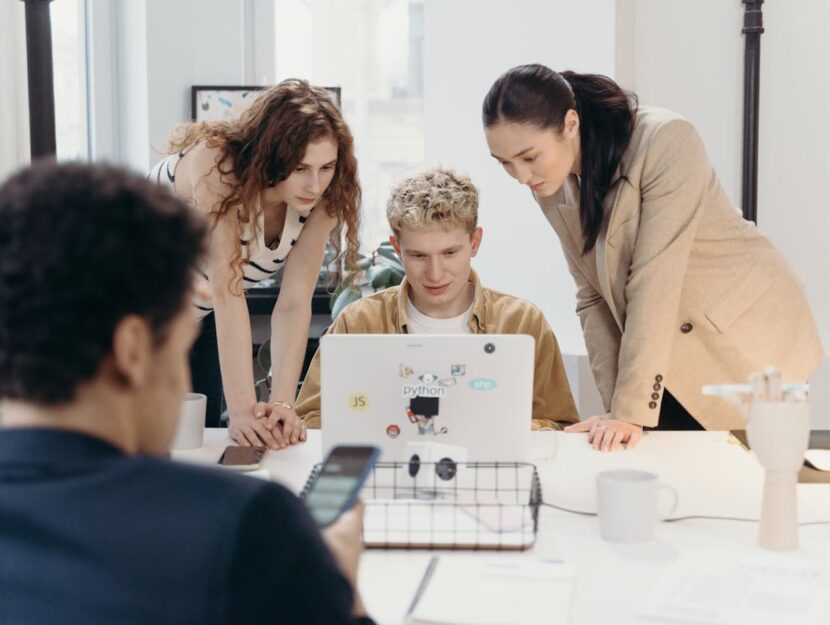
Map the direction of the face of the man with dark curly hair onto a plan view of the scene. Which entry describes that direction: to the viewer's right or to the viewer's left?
to the viewer's right

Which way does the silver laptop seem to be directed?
away from the camera

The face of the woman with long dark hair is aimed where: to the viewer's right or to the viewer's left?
to the viewer's left

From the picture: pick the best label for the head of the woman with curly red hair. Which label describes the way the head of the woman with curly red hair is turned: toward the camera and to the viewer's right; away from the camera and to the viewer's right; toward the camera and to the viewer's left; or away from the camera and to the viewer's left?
toward the camera and to the viewer's right

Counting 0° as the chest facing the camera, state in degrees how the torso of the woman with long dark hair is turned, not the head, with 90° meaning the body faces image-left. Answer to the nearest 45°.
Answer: approximately 45°

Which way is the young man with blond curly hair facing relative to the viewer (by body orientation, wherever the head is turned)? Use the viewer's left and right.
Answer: facing the viewer

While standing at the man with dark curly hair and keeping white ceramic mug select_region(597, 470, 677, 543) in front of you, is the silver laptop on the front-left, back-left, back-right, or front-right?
front-left

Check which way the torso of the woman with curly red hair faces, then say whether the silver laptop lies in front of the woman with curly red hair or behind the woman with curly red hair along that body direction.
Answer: in front

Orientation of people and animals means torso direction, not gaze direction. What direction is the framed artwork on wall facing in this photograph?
toward the camera

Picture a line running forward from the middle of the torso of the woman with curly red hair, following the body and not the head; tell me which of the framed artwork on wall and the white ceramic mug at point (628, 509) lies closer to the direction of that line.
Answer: the white ceramic mug

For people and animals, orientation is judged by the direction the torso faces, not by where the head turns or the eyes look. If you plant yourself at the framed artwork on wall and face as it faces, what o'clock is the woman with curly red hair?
The woman with curly red hair is roughly at 12 o'clock from the framed artwork on wall.

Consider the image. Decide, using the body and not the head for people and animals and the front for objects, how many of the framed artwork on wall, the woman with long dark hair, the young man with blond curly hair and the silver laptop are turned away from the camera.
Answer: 1

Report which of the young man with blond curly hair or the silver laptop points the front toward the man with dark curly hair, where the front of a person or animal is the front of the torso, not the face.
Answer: the young man with blond curly hair

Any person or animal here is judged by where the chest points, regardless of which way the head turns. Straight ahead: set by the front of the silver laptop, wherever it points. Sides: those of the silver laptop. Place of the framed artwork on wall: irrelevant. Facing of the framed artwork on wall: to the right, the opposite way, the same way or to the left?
the opposite way

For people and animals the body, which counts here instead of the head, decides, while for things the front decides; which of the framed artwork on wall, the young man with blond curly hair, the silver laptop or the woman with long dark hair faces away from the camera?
the silver laptop

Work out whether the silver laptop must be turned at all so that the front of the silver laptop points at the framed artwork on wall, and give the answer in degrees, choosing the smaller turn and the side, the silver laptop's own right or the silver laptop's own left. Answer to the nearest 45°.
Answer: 0° — it already faces it

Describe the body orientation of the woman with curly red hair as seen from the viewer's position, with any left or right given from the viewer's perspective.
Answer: facing the viewer and to the right of the viewer

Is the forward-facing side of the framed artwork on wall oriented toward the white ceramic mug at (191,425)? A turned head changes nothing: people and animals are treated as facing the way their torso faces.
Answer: yes
